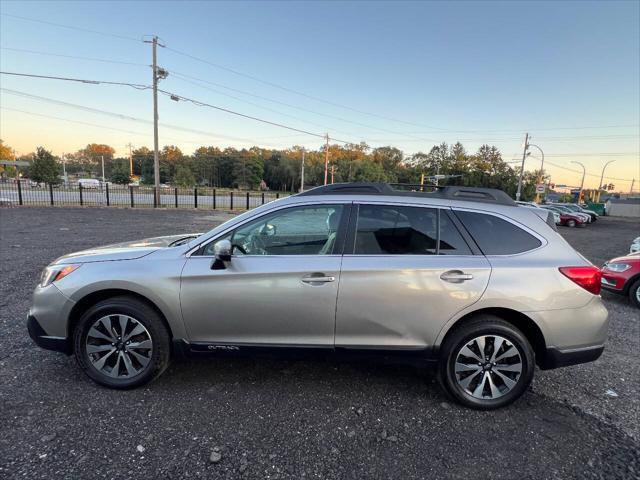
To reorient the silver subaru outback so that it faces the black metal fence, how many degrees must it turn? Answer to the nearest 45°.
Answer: approximately 45° to its right

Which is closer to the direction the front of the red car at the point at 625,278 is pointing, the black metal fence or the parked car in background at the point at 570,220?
the black metal fence

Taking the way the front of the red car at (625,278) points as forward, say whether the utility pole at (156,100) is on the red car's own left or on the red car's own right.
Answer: on the red car's own right

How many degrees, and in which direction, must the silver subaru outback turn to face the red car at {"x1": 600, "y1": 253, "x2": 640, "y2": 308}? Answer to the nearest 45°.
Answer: approximately 135° to its right

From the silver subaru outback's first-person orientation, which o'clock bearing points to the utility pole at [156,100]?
The utility pole is roughly at 2 o'clock from the silver subaru outback.

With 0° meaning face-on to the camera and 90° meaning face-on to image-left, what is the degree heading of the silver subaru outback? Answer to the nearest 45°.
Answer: approximately 90°

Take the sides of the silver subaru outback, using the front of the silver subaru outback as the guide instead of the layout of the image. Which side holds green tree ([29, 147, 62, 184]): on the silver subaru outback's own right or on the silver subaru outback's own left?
on the silver subaru outback's own right

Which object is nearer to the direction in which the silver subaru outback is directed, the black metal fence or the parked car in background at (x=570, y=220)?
the black metal fence
